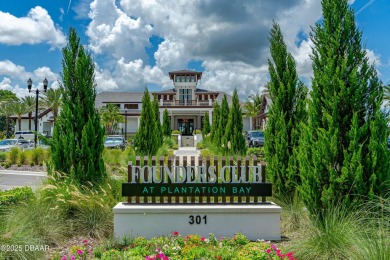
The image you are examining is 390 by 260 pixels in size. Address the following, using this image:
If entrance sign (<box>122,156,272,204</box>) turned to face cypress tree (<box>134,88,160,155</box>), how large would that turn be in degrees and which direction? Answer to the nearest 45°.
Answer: approximately 180°

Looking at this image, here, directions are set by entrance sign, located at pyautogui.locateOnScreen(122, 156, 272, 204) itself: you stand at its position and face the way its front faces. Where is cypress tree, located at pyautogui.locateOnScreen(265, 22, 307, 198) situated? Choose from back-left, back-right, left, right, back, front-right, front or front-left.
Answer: back-left

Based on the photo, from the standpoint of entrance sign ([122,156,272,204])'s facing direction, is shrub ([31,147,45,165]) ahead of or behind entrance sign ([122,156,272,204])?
behind

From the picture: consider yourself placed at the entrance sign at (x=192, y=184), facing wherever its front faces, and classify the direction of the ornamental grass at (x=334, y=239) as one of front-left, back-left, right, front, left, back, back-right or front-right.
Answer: front-left

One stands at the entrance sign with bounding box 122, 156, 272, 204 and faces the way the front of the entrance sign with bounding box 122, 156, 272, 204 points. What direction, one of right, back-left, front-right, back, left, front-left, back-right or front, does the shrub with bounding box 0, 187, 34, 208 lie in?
right

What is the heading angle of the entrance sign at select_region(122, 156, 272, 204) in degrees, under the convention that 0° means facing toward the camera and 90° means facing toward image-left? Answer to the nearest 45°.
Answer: approximately 0°

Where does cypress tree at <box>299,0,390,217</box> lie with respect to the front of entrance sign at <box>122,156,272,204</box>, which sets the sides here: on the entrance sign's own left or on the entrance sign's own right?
on the entrance sign's own left

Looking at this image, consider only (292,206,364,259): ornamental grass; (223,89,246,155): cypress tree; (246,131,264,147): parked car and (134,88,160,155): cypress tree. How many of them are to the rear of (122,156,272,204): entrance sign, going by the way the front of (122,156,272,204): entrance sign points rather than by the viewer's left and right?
3

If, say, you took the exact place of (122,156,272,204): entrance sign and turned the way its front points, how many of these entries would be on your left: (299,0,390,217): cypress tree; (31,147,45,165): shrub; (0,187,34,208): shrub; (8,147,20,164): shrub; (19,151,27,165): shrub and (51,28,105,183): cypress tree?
1

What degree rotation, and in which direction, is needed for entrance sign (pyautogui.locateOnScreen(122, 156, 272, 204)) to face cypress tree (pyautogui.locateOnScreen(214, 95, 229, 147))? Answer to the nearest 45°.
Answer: approximately 180°

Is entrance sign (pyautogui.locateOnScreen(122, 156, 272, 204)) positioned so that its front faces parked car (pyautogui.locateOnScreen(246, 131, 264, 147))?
no

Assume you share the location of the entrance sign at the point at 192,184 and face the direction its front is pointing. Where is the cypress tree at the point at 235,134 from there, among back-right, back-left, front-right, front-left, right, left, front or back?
back

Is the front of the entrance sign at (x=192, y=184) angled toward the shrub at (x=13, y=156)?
no

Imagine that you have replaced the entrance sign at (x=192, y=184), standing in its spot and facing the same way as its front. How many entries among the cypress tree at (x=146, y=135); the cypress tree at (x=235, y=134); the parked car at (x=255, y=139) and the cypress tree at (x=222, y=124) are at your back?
4

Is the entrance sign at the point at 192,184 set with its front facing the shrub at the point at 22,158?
no

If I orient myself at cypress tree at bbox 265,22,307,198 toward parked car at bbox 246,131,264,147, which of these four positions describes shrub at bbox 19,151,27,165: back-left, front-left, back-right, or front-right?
front-left

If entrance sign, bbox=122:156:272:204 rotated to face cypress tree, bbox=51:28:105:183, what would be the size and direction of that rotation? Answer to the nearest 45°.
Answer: approximately 135° to its right
